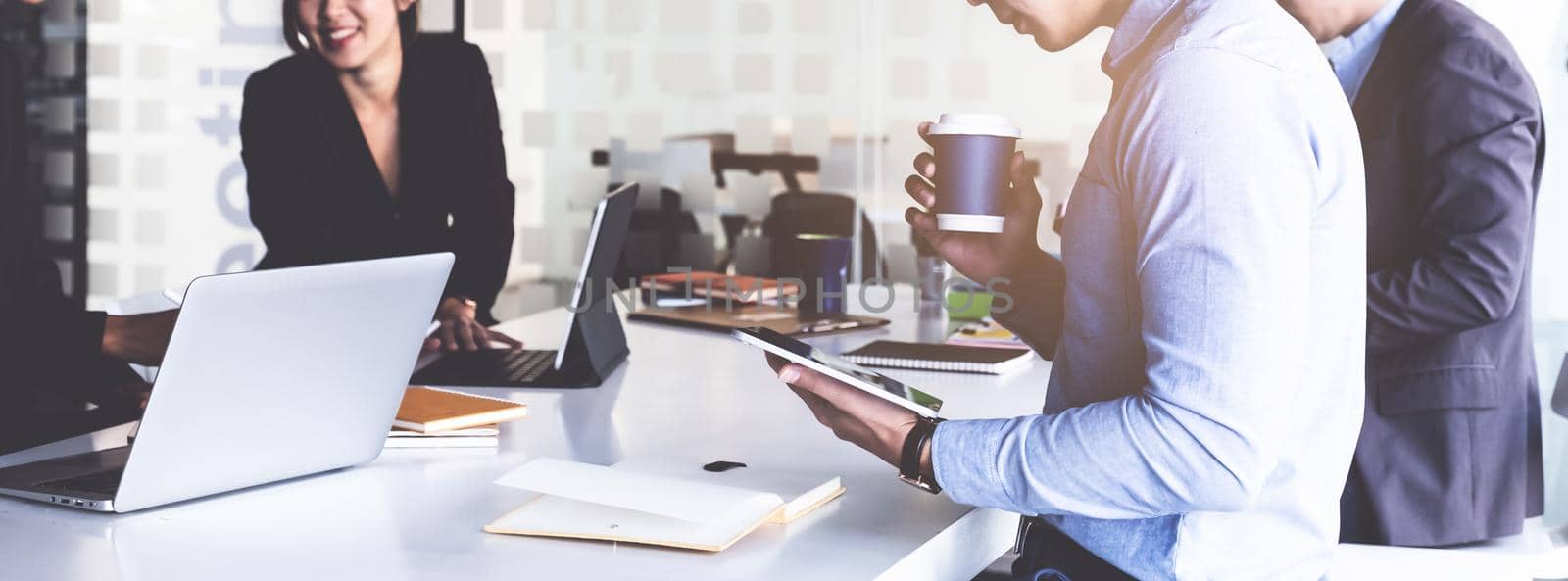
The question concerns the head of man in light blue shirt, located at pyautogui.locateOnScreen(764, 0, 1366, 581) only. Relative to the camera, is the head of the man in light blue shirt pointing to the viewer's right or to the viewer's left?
to the viewer's left

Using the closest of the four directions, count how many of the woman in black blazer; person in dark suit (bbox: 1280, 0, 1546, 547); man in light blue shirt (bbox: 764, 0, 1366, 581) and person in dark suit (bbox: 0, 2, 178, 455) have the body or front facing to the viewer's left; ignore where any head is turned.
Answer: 2

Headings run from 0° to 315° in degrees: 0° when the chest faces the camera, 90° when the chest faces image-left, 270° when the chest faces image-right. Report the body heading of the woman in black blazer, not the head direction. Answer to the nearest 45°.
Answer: approximately 0°

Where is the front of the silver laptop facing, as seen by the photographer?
facing away from the viewer and to the left of the viewer

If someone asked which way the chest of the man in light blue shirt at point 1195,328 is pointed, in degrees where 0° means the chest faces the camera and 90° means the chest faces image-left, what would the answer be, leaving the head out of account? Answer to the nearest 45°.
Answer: approximately 90°

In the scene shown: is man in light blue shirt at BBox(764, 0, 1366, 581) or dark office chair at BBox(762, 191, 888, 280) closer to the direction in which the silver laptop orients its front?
the dark office chair

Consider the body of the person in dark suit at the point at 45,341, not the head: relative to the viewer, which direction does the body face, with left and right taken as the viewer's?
facing to the right of the viewer

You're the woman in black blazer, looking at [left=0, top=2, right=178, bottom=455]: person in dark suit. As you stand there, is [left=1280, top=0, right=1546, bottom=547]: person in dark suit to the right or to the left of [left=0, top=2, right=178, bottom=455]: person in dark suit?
left

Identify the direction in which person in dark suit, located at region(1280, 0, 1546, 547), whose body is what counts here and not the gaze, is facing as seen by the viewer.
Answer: to the viewer's left
